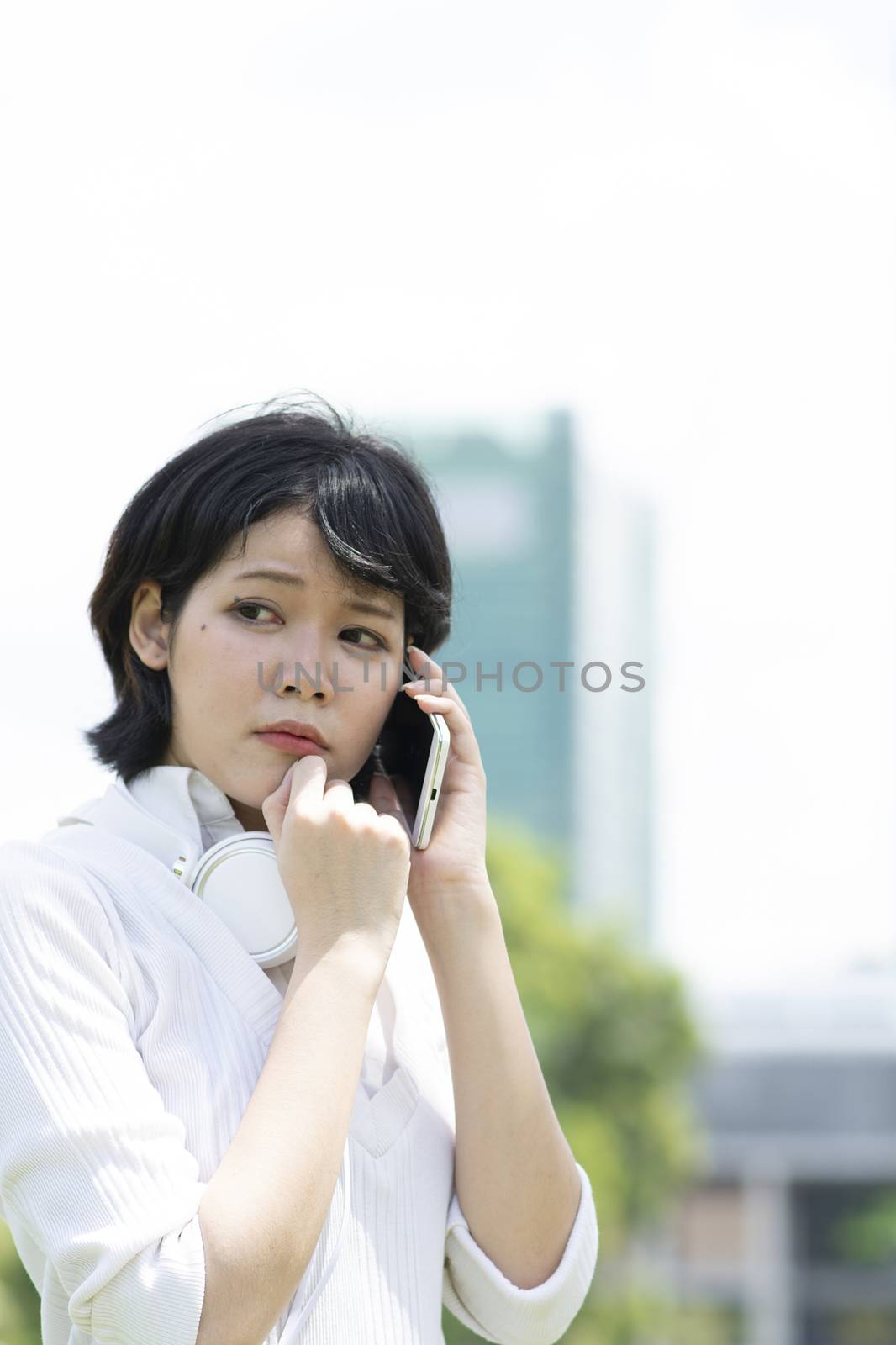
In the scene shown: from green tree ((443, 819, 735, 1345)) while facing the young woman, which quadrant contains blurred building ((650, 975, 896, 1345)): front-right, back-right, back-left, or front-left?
back-left

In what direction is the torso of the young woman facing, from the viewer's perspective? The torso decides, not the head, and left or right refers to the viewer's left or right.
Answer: facing the viewer and to the right of the viewer

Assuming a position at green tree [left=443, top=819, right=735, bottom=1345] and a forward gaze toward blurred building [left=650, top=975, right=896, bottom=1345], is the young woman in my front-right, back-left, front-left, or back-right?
back-right

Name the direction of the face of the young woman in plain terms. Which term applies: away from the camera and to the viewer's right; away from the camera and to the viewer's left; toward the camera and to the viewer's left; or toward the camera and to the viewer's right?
toward the camera and to the viewer's right

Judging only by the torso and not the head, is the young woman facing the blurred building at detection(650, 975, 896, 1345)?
no

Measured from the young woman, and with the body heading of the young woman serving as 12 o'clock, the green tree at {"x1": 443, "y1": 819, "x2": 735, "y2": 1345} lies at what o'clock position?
The green tree is roughly at 8 o'clock from the young woman.
